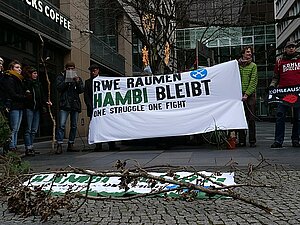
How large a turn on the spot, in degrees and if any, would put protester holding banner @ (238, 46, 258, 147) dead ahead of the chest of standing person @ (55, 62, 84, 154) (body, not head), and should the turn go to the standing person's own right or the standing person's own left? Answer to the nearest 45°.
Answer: approximately 90° to the standing person's own left

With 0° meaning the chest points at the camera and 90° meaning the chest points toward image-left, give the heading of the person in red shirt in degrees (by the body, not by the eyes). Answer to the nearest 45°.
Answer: approximately 0°

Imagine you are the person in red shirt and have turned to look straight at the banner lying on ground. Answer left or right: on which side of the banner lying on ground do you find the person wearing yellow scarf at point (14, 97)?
right

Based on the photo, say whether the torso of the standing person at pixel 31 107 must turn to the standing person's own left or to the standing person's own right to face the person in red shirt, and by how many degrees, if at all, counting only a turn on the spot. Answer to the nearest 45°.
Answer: approximately 45° to the standing person's own left

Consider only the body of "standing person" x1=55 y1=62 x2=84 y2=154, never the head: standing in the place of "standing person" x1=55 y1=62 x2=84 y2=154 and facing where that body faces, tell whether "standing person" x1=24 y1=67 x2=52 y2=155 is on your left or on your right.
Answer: on your right

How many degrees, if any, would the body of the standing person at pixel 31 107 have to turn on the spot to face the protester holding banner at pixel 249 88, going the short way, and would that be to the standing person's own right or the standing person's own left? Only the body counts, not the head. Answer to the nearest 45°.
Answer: approximately 45° to the standing person's own left

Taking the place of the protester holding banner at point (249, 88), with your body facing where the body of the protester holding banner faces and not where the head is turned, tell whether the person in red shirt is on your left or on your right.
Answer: on your left

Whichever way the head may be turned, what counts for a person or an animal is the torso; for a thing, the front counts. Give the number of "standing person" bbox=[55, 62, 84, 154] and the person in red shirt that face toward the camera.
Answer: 2
